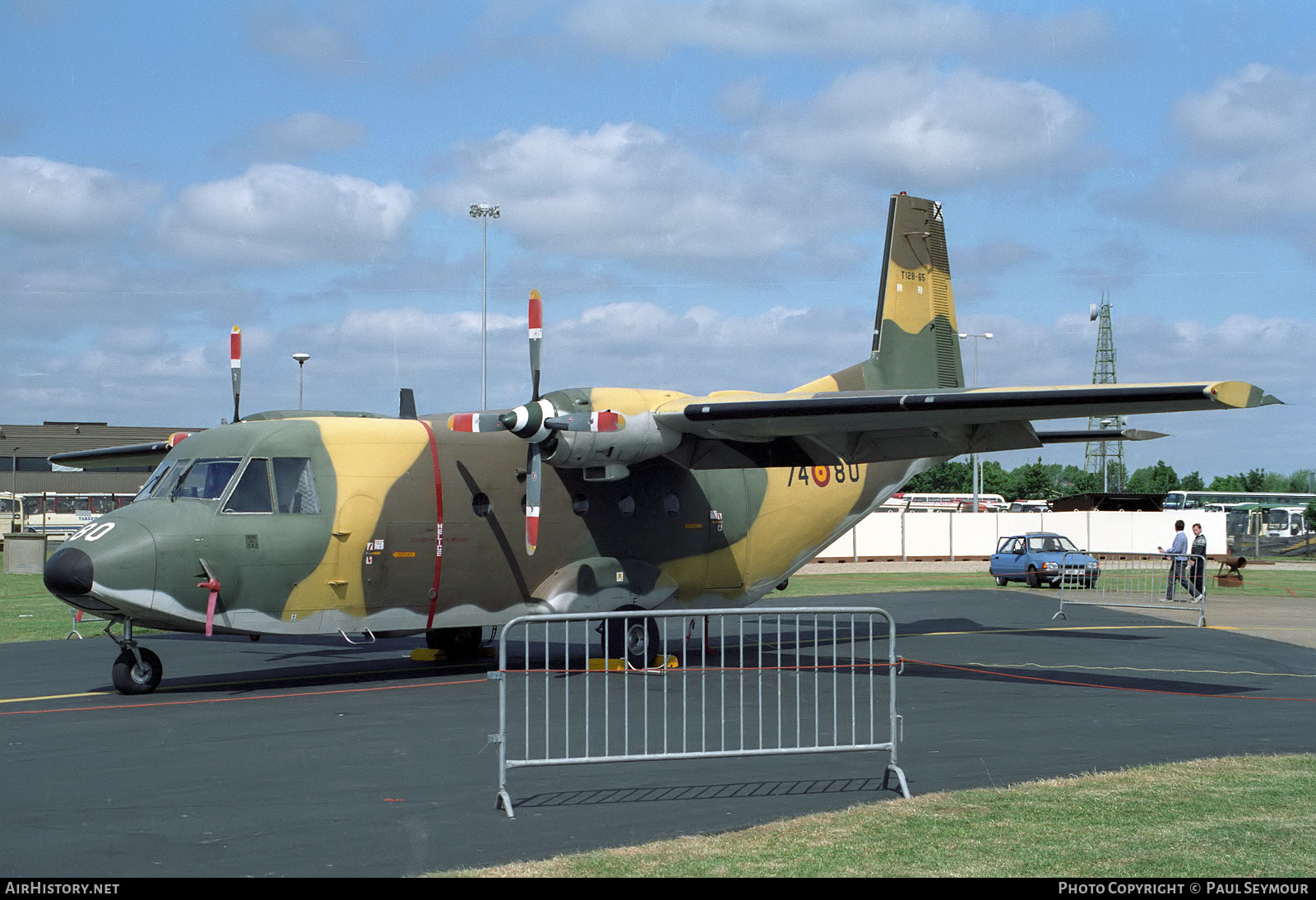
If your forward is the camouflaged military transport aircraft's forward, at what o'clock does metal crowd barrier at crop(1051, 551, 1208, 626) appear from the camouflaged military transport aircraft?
The metal crowd barrier is roughly at 6 o'clock from the camouflaged military transport aircraft.

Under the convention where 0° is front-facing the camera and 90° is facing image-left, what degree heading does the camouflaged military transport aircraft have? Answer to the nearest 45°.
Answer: approximately 45°

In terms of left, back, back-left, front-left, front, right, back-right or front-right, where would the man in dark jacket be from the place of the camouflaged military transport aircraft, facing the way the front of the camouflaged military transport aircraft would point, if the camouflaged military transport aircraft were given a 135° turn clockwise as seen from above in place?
front-right

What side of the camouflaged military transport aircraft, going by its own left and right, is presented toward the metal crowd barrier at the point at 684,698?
left
